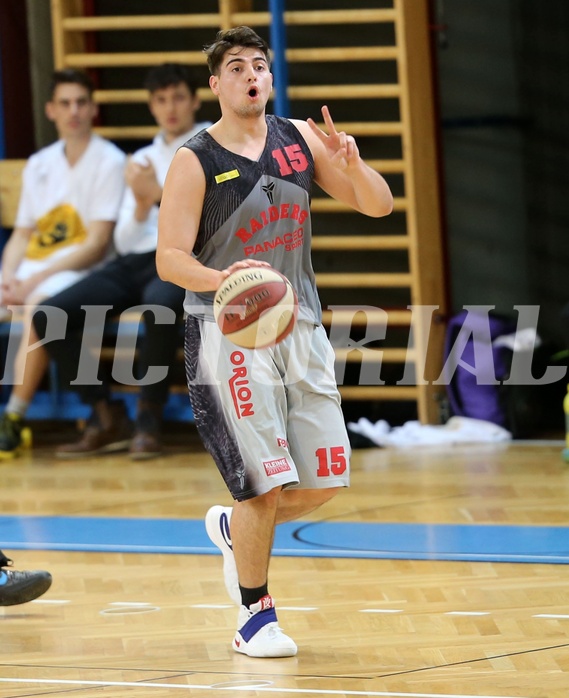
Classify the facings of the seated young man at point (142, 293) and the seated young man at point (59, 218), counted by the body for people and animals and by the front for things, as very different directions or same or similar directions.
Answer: same or similar directions

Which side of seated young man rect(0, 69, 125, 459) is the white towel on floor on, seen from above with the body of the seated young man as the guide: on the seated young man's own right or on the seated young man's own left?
on the seated young man's own left

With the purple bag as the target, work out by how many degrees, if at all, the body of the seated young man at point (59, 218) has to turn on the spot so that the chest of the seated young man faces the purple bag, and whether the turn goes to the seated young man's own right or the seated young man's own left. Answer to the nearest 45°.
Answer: approximately 135° to the seated young man's own left

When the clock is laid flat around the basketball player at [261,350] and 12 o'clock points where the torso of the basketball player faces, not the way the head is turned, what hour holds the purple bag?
The purple bag is roughly at 8 o'clock from the basketball player.

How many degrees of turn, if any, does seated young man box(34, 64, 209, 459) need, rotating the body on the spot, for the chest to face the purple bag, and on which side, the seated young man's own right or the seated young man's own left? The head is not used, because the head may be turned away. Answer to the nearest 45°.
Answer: approximately 135° to the seated young man's own left

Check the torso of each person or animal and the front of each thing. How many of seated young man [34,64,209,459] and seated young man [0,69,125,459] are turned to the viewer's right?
0

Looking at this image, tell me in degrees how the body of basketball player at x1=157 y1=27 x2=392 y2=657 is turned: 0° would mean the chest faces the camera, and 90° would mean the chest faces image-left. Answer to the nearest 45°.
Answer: approximately 315°

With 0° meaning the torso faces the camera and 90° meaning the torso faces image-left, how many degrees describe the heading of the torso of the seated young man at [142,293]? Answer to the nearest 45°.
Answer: approximately 45°

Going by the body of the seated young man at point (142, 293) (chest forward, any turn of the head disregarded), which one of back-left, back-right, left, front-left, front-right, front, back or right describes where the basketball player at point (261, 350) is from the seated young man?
front-left

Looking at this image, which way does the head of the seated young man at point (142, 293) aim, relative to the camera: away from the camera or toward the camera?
toward the camera

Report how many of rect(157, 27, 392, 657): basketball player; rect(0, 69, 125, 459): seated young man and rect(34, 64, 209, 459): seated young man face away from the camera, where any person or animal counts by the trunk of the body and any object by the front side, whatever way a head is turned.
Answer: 0

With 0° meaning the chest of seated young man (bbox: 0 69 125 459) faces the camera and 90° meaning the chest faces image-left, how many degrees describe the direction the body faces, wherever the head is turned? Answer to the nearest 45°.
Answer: approximately 45°
